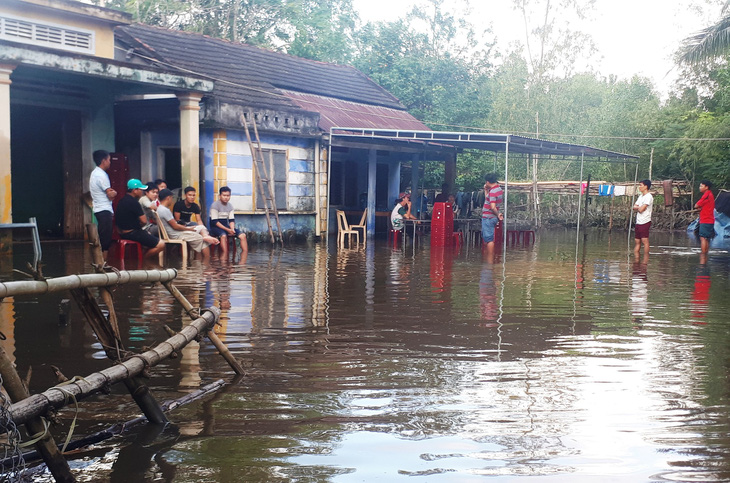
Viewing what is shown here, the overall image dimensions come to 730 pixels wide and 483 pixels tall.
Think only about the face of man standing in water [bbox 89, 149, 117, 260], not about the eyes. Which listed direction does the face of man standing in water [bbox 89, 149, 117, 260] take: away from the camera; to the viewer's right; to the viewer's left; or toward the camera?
to the viewer's right

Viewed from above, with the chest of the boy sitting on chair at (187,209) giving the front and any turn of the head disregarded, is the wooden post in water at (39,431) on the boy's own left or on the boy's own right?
on the boy's own right

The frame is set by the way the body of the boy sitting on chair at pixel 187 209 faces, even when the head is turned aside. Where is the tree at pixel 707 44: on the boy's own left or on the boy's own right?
on the boy's own left

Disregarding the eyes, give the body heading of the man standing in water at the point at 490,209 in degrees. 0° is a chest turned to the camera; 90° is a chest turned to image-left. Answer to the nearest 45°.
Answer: approximately 90°

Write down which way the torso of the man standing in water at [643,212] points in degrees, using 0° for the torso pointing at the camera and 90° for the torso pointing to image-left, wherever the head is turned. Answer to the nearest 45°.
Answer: approximately 45°
